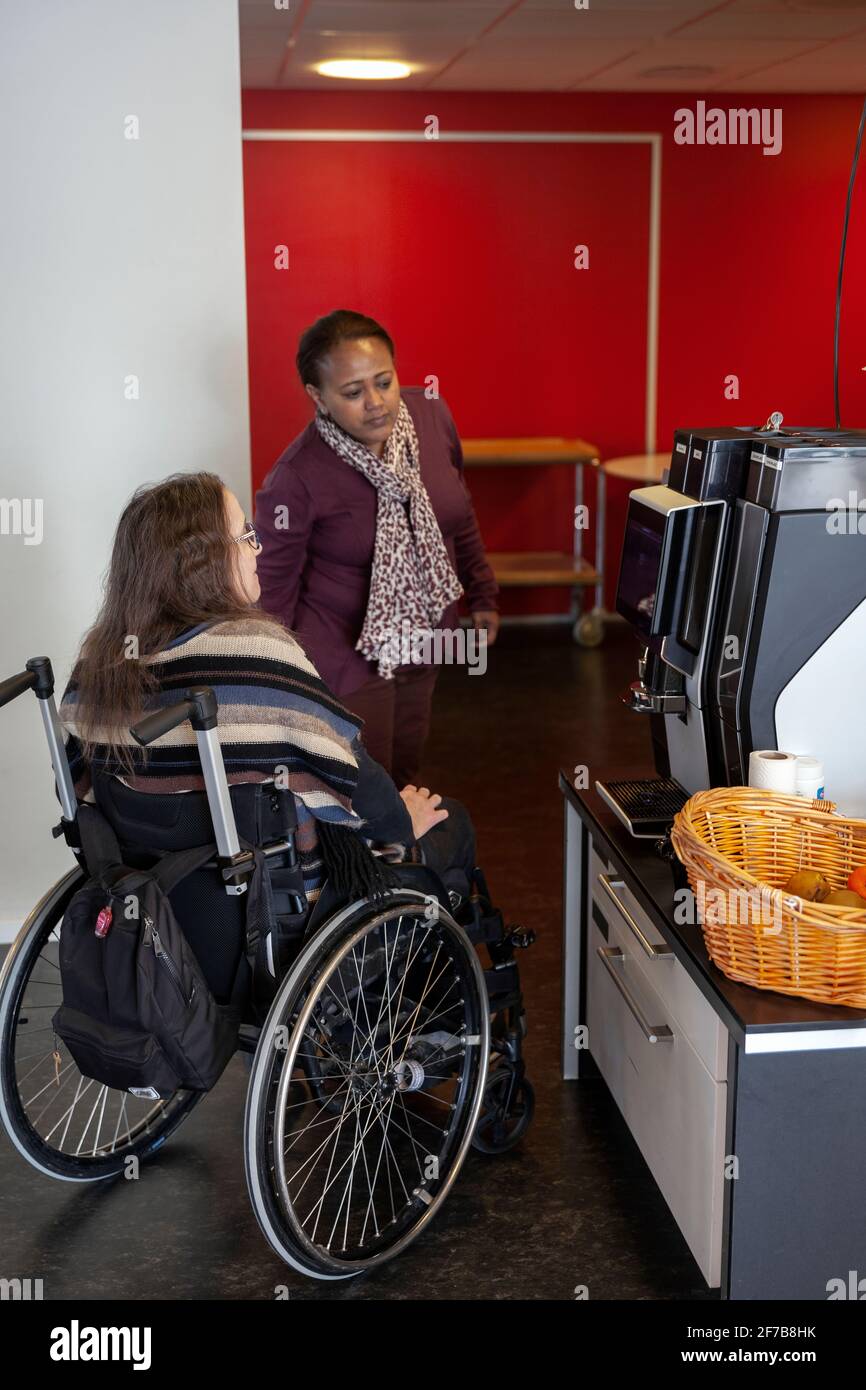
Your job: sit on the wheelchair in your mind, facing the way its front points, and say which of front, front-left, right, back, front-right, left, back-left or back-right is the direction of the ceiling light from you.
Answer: front-left

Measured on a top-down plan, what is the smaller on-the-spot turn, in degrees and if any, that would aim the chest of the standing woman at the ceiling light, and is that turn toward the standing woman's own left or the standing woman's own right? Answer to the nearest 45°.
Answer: approximately 135° to the standing woman's own left

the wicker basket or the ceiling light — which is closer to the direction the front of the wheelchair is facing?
the ceiling light

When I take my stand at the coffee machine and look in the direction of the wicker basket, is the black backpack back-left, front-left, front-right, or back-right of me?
front-right

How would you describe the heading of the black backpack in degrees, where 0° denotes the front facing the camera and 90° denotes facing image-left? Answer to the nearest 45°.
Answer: approximately 45°

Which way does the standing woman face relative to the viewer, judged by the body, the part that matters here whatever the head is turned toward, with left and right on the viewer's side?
facing the viewer and to the right of the viewer

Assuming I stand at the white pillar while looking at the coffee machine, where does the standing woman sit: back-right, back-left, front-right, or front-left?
front-left

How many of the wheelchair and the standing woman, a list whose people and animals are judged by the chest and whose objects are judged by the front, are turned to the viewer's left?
0

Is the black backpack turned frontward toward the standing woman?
no

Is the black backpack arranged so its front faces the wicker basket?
no

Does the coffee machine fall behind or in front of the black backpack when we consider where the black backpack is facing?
behind

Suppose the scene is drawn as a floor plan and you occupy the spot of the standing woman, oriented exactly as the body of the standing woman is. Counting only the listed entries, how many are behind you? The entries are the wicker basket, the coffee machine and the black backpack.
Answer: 0

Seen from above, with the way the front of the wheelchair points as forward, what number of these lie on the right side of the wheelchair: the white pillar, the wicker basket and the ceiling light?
1

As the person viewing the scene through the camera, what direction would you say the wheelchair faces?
facing away from the viewer and to the right of the viewer

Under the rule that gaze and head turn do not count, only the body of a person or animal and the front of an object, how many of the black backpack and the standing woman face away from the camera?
0

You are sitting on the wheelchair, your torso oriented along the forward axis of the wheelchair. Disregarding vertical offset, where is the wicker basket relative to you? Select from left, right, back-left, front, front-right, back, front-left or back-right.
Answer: right
